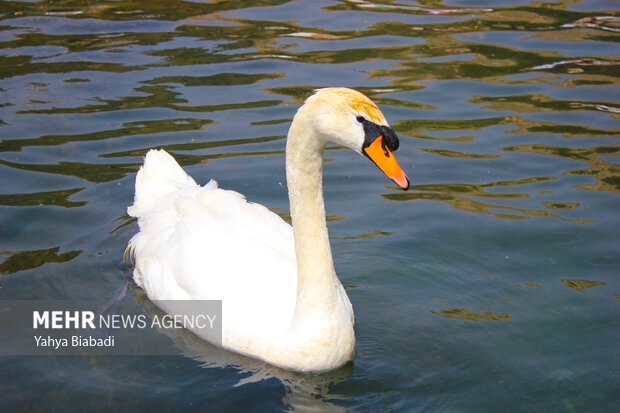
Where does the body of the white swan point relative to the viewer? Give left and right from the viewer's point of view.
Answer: facing the viewer and to the right of the viewer
